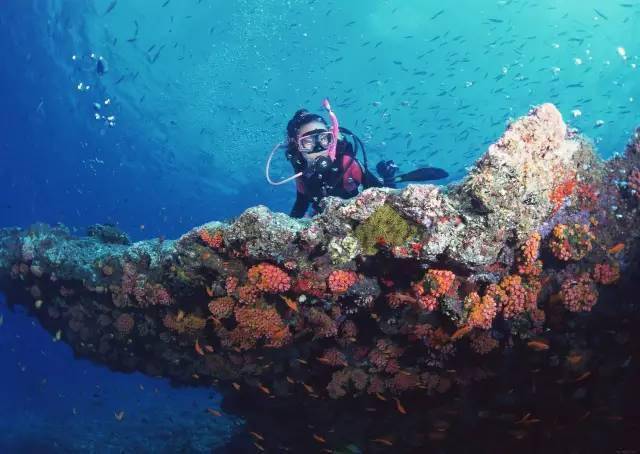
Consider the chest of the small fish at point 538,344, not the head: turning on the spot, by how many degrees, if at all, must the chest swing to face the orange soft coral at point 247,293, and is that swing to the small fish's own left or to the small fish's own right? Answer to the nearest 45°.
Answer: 0° — it already faces it

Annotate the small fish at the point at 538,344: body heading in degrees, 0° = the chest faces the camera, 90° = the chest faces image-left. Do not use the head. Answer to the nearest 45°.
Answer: approximately 90°
